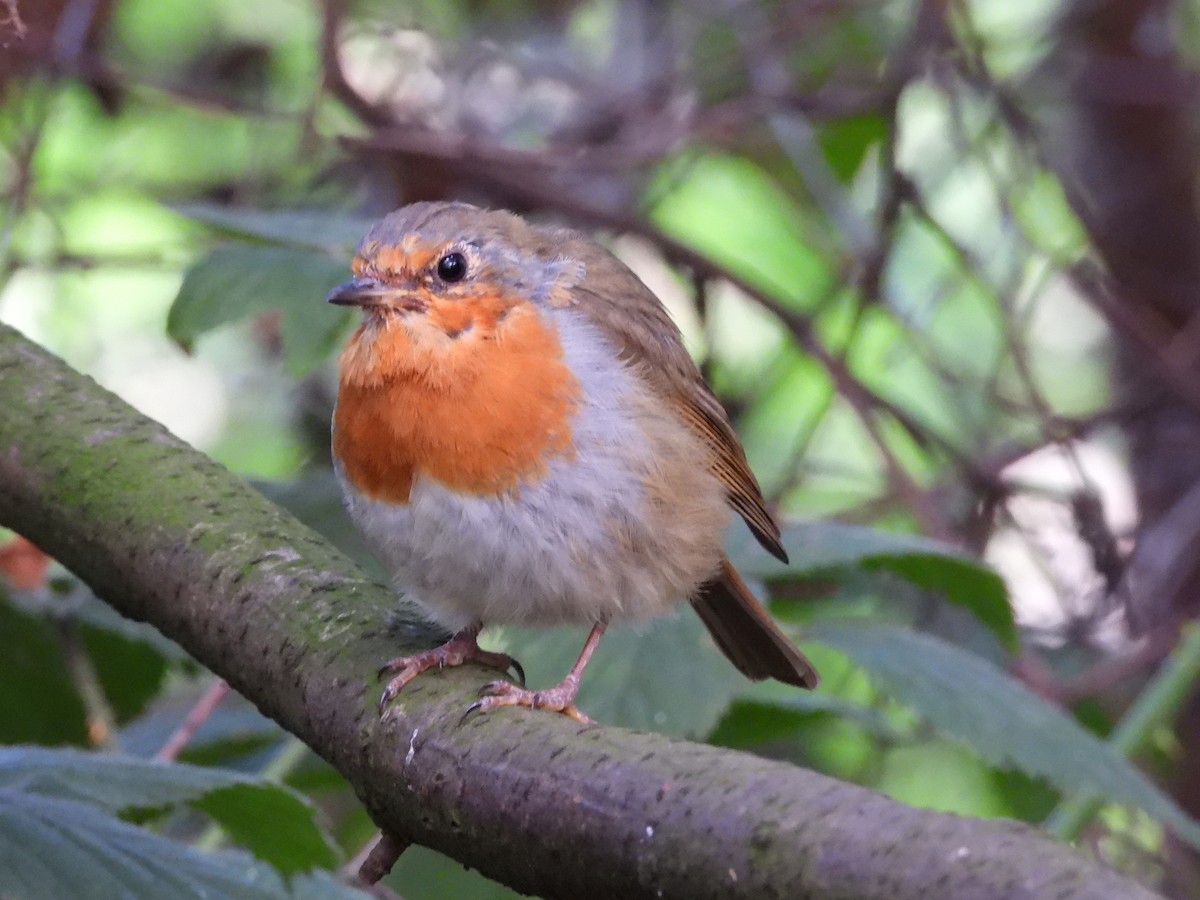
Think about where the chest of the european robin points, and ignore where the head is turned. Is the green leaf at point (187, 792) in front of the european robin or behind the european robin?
in front

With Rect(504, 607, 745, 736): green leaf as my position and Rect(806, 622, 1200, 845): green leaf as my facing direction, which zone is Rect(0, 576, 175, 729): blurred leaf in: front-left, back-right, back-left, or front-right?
back-left

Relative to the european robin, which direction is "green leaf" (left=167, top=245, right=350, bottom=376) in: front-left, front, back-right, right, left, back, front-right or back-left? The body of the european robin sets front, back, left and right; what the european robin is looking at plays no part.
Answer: right

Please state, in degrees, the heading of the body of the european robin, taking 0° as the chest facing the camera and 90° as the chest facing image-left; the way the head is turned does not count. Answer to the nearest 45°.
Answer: approximately 45°

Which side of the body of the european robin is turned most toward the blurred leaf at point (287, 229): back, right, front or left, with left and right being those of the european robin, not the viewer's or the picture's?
right

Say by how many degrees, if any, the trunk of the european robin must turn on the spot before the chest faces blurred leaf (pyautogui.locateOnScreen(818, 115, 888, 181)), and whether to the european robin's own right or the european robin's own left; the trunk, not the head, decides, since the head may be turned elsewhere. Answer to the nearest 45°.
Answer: approximately 135° to the european robin's own right

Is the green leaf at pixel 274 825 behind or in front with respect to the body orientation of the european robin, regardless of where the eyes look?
in front

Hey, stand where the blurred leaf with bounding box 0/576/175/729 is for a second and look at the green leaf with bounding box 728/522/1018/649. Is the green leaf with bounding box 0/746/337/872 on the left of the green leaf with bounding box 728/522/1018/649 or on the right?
right

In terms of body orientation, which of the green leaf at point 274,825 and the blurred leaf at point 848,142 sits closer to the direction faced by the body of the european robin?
the green leaf

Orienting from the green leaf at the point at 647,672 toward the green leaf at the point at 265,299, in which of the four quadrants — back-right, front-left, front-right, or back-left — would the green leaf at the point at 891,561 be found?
back-right

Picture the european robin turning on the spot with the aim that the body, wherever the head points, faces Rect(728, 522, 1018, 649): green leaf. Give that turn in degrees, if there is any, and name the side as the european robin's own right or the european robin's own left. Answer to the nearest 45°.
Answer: approximately 135° to the european robin's own left

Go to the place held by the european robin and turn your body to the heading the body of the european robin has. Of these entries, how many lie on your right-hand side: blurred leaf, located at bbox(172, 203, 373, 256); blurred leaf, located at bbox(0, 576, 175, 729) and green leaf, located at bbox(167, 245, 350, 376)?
3

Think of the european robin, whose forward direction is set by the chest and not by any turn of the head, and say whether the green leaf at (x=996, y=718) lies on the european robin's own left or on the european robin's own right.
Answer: on the european robin's own left

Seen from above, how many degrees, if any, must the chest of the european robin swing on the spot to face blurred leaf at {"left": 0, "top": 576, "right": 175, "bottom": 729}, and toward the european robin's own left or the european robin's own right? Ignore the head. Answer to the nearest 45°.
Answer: approximately 90° to the european robin's own right
